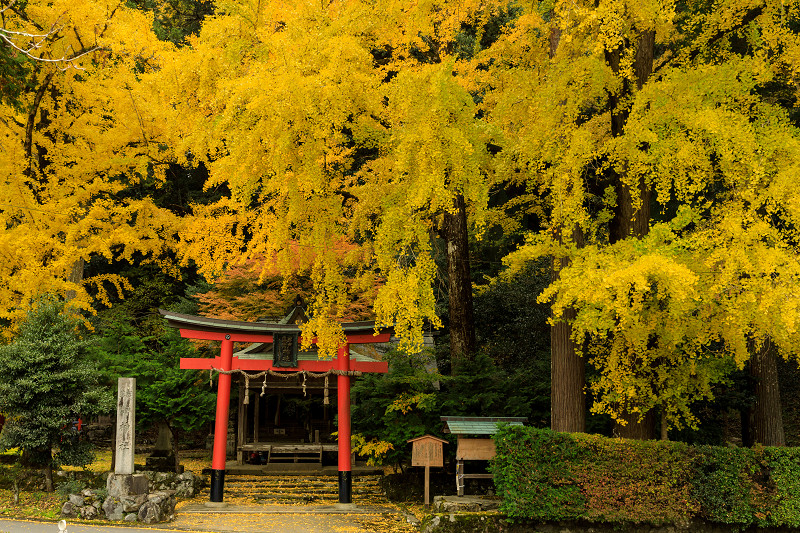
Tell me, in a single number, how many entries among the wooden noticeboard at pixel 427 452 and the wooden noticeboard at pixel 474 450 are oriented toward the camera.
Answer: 2

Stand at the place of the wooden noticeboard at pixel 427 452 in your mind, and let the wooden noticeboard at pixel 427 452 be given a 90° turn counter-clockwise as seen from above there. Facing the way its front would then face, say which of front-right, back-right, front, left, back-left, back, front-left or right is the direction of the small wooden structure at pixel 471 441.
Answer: front-right

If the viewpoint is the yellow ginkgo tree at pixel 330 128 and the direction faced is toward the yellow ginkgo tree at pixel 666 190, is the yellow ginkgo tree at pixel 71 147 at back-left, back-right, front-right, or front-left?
back-left

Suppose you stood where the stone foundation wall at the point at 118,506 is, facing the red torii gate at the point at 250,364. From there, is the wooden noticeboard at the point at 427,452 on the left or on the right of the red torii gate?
right

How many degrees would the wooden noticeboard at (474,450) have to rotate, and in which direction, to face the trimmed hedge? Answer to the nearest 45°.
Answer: approximately 45° to its left

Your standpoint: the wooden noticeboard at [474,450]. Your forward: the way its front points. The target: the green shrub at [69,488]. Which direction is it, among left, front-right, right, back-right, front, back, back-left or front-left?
right

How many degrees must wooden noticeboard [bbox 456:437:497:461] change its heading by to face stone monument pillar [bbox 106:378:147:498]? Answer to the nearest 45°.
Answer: approximately 90° to its right

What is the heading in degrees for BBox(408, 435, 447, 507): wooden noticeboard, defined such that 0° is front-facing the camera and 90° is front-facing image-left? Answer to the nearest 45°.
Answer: approximately 0°

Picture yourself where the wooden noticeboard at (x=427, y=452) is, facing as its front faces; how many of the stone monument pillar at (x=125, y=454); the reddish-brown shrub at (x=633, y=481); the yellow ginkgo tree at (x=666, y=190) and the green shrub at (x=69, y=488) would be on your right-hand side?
2

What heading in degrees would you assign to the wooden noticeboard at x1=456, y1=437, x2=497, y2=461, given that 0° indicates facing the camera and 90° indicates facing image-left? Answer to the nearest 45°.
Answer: approximately 0°
